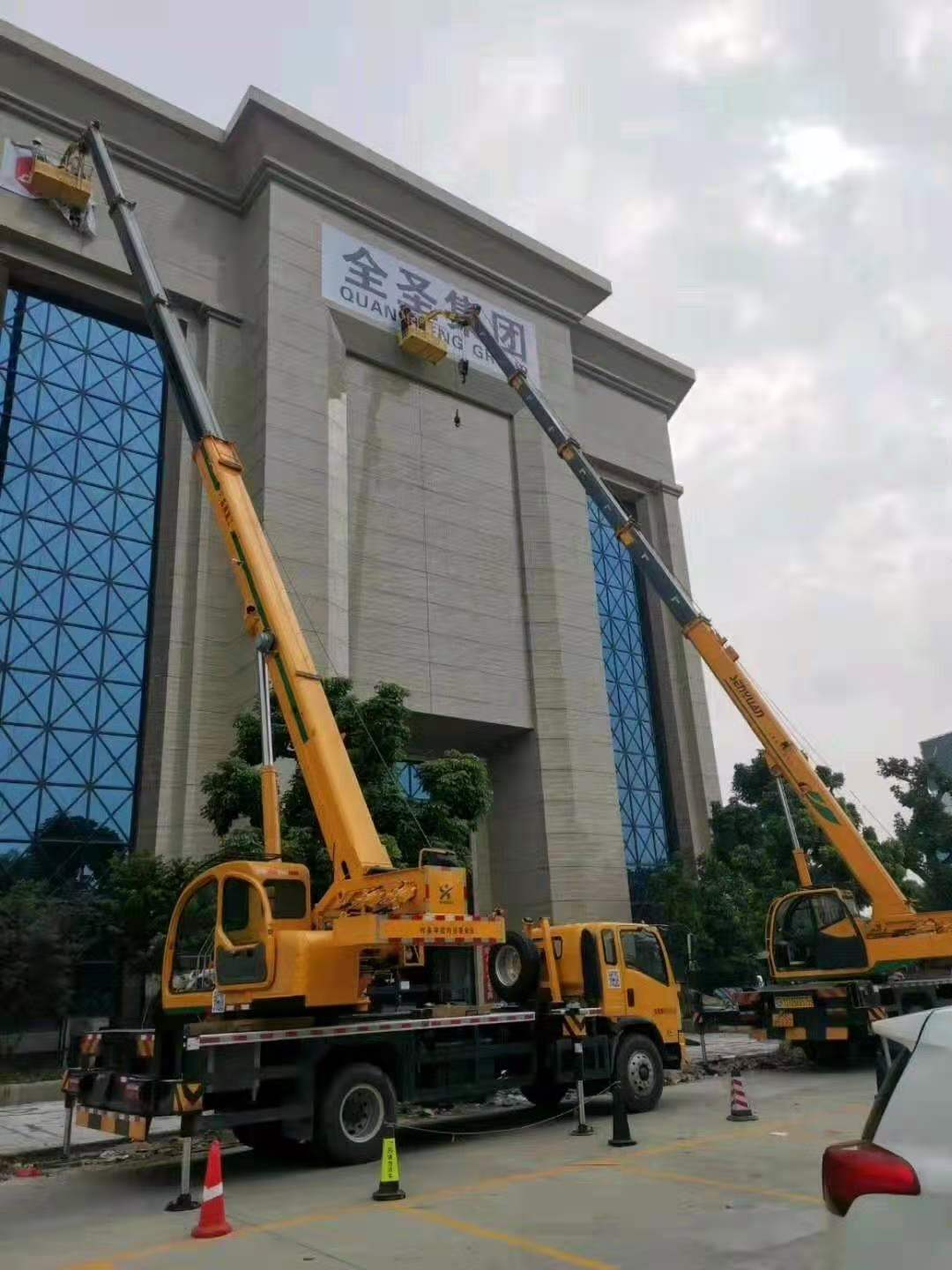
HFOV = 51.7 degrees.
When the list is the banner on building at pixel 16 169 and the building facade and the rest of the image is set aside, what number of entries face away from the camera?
0

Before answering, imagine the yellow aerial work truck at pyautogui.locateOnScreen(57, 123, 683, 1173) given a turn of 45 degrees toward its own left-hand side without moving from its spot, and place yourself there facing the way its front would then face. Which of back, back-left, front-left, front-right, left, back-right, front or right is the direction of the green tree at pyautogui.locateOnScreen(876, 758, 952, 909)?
front-right

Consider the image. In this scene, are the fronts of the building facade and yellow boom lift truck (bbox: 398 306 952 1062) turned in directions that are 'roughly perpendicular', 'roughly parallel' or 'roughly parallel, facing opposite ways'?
roughly perpendicular

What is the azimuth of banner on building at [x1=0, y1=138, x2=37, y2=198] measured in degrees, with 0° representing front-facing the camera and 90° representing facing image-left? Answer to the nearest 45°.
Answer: approximately 315°

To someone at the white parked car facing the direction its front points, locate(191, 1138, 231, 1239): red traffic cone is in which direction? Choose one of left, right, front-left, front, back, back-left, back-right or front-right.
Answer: back-left

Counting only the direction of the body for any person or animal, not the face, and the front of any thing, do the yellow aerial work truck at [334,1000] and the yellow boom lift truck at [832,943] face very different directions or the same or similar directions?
same or similar directions

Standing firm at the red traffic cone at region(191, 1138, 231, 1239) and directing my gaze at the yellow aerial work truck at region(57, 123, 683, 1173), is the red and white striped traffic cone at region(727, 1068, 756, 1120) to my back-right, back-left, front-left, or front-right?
front-right

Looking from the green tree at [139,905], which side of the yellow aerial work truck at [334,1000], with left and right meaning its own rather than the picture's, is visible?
left

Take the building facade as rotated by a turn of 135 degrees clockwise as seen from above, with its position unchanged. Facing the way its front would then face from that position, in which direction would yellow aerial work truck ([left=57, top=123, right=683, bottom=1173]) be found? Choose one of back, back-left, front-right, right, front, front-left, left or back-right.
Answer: left

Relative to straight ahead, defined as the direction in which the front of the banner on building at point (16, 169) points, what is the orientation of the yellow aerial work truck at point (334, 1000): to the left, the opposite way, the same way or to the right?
to the left
